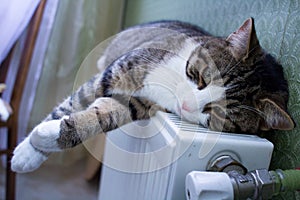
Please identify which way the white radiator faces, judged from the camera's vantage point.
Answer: facing the viewer and to the left of the viewer

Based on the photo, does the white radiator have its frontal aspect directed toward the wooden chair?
no
